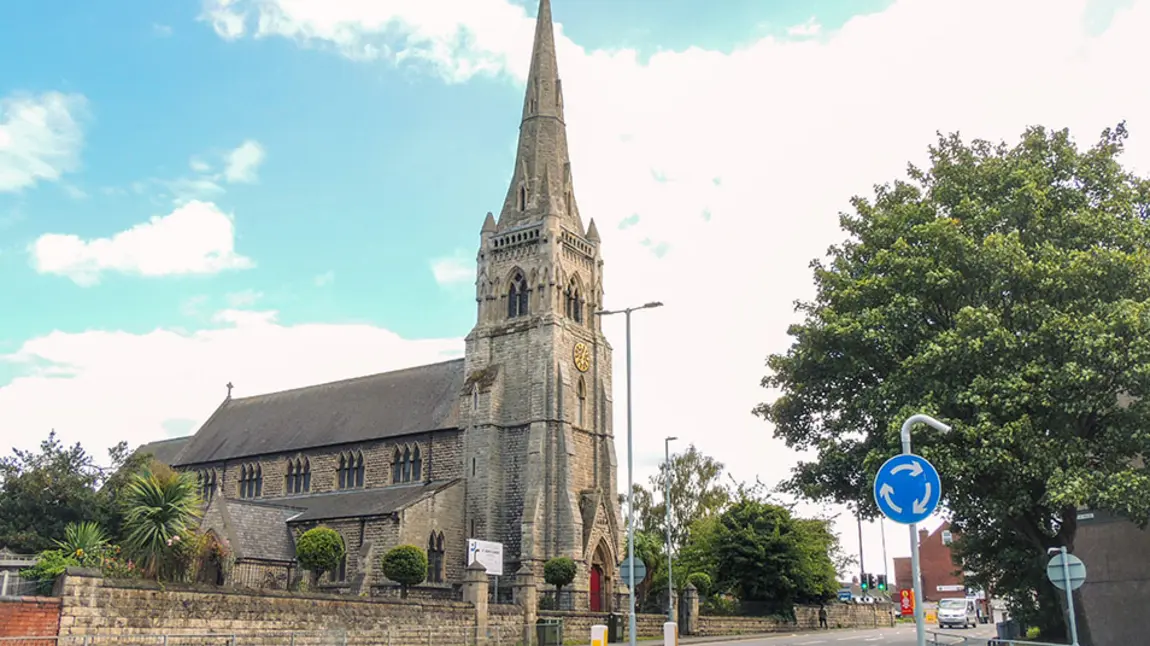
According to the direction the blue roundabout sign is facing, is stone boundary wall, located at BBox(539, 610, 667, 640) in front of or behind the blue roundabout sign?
behind

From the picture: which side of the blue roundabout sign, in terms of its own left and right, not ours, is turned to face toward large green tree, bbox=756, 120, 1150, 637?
back

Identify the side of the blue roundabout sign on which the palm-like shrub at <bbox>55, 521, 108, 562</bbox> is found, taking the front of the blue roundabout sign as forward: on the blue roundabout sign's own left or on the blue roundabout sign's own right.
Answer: on the blue roundabout sign's own right

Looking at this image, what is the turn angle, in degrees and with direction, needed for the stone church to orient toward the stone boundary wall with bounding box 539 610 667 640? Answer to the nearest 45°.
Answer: approximately 45° to its right

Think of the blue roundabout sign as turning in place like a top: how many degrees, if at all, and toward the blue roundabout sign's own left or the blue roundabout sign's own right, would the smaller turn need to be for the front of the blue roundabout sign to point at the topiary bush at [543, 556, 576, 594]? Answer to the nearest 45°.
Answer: approximately 135° to the blue roundabout sign's own right

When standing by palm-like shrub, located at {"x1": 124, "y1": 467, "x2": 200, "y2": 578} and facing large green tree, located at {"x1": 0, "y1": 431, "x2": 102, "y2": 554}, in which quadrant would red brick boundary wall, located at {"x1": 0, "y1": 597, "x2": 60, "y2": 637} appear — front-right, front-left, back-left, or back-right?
back-left

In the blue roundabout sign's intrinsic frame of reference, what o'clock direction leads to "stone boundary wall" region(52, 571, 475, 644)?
The stone boundary wall is roughly at 4 o'clock from the blue roundabout sign.

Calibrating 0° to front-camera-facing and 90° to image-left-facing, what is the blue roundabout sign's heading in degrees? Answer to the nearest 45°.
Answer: approximately 0°

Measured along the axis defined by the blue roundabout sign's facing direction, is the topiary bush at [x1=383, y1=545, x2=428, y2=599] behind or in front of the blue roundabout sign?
behind

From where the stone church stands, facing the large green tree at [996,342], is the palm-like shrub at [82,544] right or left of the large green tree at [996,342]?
right

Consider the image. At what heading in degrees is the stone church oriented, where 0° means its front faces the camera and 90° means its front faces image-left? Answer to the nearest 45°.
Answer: approximately 315°

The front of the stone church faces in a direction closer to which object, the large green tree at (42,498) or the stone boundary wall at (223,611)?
the stone boundary wall
